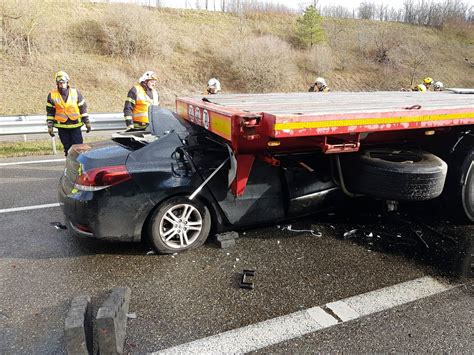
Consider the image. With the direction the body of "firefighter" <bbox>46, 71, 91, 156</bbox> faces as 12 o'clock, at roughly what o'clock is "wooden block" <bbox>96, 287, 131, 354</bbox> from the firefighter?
The wooden block is roughly at 12 o'clock from the firefighter.

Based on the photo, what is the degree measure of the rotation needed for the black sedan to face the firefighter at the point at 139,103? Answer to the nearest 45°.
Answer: approximately 45° to its left

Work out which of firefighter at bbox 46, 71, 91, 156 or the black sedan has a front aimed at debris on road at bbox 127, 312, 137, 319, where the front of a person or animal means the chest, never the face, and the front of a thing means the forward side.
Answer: the firefighter

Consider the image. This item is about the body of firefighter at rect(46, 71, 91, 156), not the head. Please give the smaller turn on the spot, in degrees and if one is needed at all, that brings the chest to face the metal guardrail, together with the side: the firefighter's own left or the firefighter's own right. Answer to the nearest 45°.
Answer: approximately 180°

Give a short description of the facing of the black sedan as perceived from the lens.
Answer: facing away from the viewer and to the right of the viewer

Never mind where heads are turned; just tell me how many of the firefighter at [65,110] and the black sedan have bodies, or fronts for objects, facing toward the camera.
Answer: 1

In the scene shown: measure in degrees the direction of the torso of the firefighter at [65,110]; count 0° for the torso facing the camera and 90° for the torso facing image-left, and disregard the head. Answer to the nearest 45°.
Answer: approximately 0°

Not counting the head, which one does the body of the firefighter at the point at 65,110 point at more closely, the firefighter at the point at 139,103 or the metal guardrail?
the firefighter

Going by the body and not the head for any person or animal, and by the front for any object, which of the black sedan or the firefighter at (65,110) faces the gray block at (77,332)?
the firefighter

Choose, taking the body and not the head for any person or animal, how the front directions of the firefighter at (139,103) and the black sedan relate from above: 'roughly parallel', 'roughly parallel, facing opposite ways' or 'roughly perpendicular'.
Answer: roughly perpendicular
